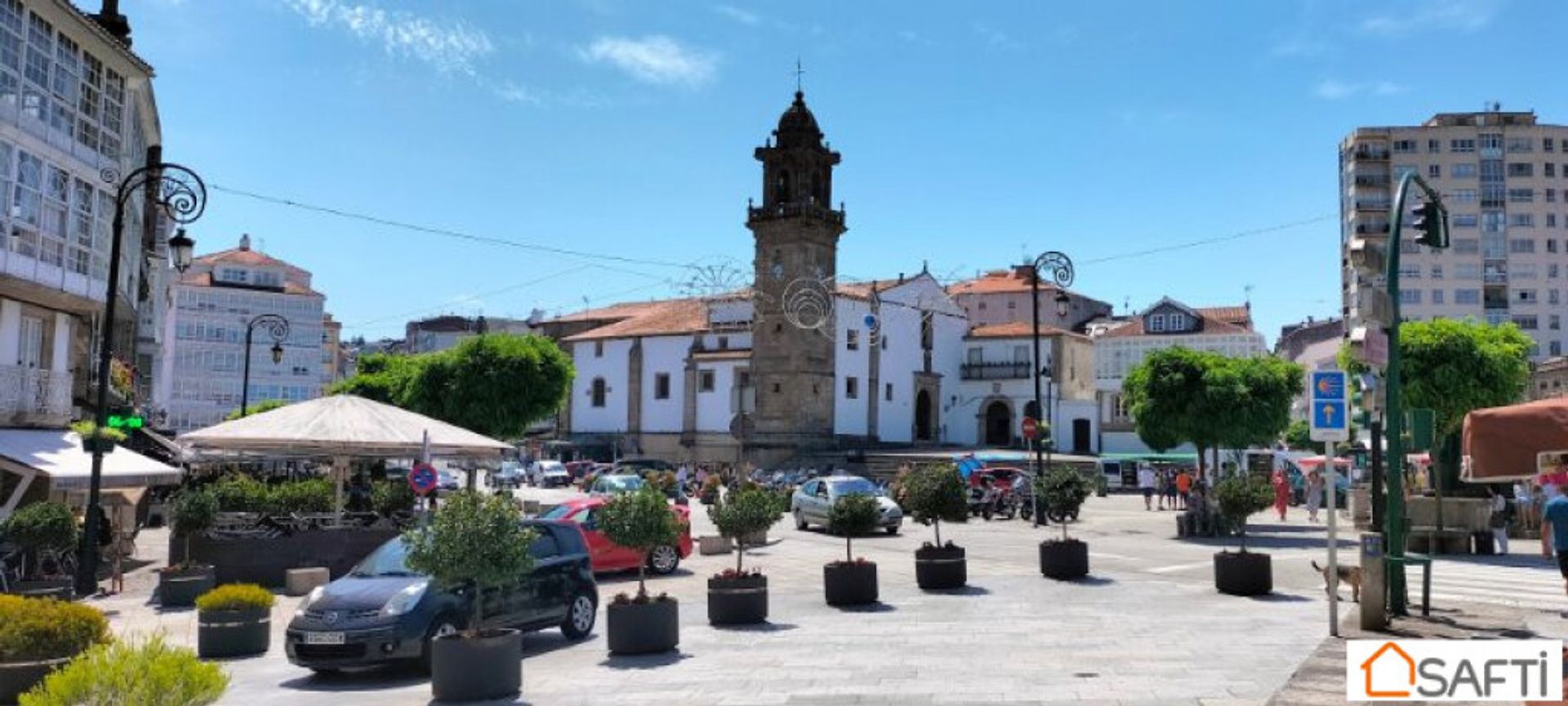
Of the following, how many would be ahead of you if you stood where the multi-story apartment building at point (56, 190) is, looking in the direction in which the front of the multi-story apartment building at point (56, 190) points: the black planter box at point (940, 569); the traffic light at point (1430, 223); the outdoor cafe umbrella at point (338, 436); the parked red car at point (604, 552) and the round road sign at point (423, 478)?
5

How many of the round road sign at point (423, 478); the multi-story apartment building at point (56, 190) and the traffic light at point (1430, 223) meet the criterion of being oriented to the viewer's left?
1

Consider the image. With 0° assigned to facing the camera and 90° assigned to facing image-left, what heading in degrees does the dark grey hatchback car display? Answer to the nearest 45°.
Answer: approximately 45°

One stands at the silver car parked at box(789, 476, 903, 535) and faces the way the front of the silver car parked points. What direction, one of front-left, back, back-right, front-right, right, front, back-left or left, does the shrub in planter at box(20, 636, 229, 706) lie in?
front-right

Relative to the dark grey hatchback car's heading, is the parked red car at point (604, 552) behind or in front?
behind

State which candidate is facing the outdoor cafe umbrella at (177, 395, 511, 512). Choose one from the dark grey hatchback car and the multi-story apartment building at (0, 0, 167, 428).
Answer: the multi-story apartment building

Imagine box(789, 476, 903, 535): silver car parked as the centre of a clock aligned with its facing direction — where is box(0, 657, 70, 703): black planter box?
The black planter box is roughly at 2 o'clock from the silver car parked.

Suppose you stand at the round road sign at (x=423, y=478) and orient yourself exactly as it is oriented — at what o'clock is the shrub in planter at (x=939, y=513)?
The shrub in planter is roughly at 10 o'clock from the round road sign.

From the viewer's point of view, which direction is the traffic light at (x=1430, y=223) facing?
to the viewer's left

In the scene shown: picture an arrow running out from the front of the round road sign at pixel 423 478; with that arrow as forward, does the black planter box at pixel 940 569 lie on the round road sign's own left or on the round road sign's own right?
on the round road sign's own left

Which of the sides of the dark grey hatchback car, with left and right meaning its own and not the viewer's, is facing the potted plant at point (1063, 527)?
back
